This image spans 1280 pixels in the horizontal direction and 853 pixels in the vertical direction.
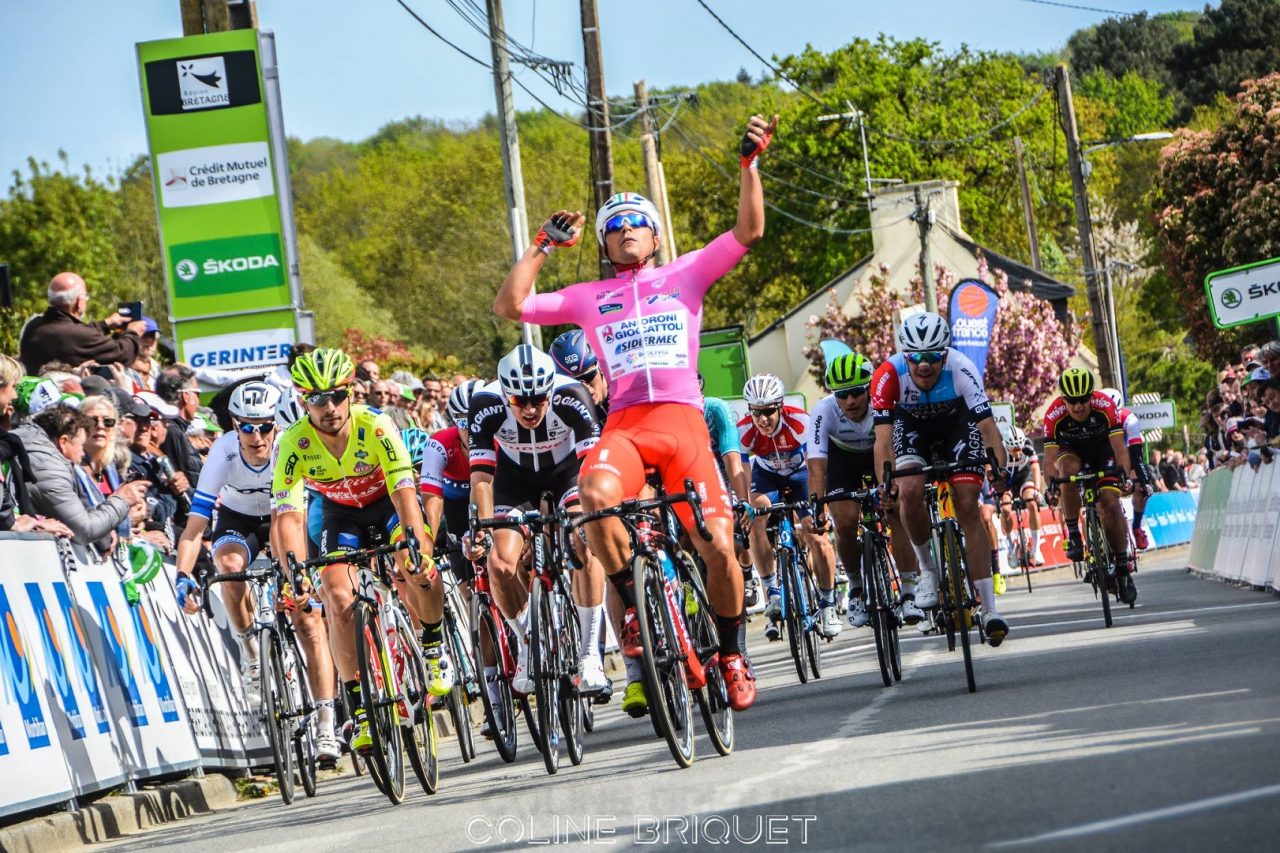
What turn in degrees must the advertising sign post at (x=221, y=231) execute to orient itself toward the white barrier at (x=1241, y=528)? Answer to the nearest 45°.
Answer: approximately 90° to its left

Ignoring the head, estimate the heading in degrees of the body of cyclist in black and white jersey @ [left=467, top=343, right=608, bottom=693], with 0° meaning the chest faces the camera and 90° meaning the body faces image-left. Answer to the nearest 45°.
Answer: approximately 0°

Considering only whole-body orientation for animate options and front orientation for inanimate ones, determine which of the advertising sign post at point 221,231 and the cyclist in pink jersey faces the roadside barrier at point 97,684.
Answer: the advertising sign post
